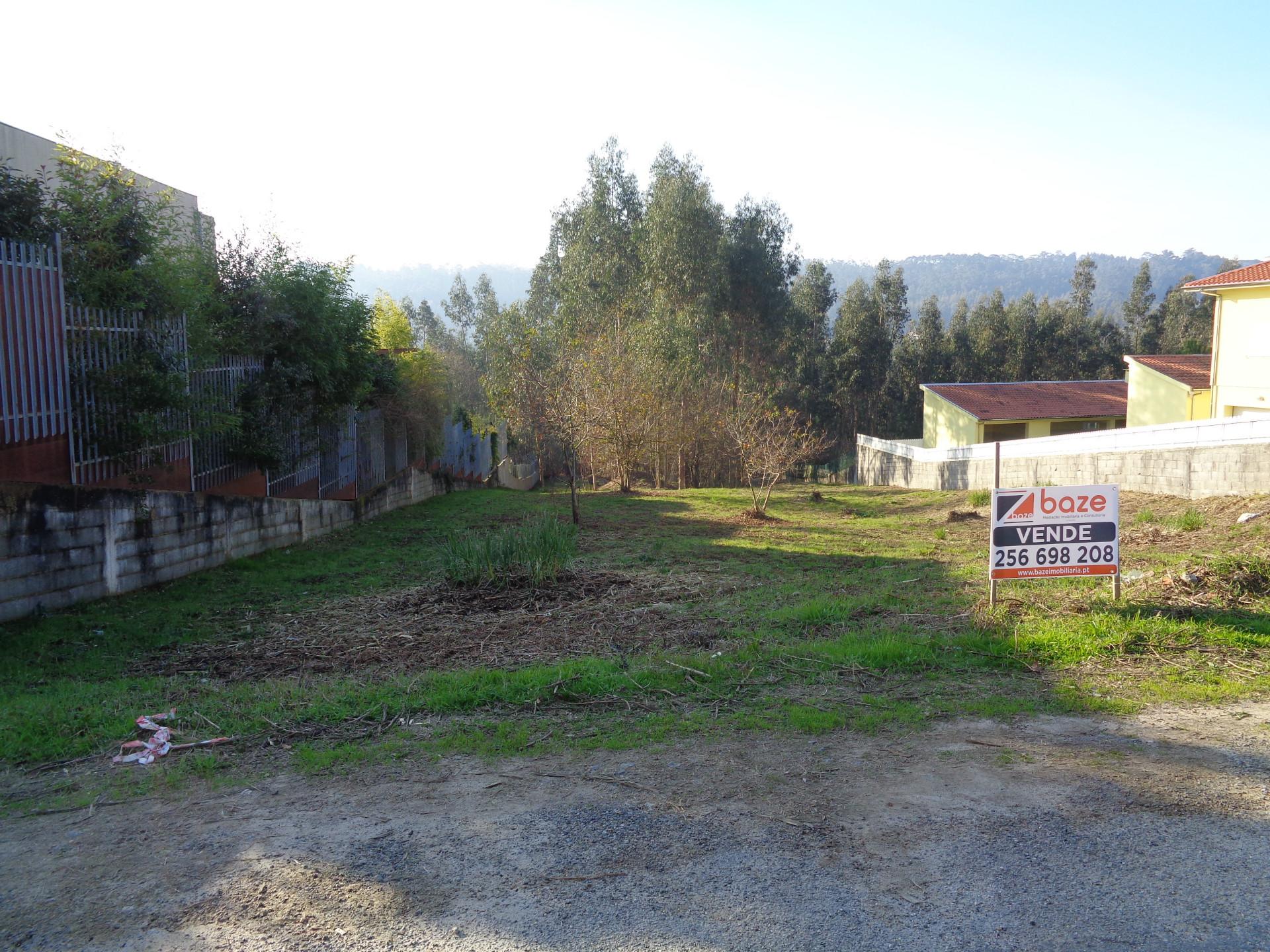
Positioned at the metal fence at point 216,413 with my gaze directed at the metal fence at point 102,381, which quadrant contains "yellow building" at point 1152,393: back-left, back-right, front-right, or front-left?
back-left

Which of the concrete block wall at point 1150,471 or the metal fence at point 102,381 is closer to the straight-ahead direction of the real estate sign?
the metal fence

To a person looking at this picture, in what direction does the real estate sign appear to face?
facing the viewer

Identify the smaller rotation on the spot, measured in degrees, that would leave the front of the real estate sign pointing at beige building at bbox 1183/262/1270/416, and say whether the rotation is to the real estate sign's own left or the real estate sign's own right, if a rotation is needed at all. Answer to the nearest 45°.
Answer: approximately 180°

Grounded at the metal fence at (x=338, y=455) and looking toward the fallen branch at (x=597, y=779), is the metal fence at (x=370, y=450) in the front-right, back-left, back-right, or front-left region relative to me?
back-left

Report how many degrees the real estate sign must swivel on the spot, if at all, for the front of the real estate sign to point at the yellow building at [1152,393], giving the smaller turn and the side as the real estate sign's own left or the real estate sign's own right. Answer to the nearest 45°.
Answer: approximately 180°

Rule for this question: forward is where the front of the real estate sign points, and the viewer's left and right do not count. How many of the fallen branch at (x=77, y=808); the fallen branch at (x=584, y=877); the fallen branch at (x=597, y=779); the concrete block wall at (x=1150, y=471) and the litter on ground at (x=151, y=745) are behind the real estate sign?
1

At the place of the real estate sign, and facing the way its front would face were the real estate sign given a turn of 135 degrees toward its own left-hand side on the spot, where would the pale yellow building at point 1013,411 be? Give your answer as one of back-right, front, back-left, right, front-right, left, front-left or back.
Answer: front-left

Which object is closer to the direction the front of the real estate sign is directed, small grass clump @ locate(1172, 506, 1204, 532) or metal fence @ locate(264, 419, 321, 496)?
the metal fence

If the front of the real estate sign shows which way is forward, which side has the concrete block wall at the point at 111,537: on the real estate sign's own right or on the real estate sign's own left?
on the real estate sign's own right

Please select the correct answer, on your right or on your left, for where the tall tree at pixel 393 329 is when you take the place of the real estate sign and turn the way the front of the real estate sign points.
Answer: on your right

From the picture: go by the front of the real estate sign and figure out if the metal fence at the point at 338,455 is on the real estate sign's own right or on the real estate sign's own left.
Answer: on the real estate sign's own right

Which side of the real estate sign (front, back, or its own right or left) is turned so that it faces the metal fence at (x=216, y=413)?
right

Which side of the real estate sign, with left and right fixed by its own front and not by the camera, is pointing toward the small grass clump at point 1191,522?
back

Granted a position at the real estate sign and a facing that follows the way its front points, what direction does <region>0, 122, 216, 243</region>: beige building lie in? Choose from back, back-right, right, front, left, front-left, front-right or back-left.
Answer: right

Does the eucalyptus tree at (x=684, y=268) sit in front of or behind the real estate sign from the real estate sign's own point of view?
behind

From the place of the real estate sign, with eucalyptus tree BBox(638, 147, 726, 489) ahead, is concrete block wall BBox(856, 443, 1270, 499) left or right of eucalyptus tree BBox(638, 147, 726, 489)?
right

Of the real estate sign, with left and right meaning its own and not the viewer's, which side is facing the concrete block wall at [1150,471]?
back
